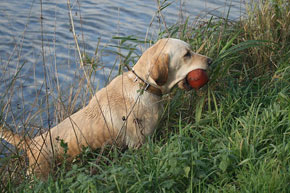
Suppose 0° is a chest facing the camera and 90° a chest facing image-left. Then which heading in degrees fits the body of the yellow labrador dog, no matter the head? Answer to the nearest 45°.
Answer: approximately 270°
